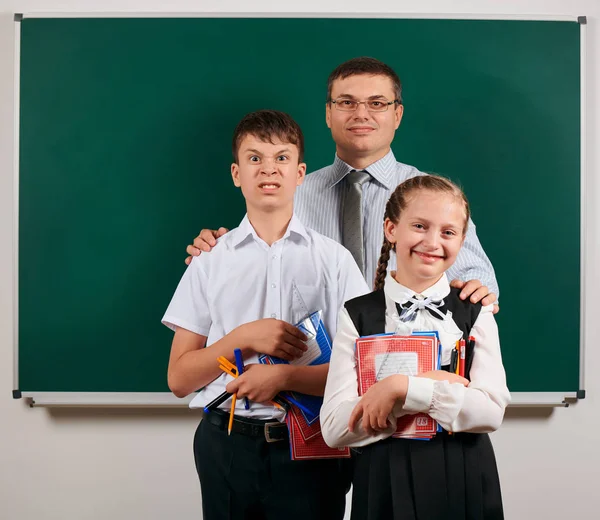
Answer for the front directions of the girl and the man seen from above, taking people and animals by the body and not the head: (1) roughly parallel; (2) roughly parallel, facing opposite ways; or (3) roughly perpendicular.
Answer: roughly parallel

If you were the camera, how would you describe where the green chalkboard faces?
facing the viewer

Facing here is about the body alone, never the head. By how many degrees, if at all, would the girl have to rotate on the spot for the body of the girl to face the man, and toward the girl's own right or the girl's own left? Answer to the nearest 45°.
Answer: approximately 180°

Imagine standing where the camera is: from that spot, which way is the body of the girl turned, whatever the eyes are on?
toward the camera

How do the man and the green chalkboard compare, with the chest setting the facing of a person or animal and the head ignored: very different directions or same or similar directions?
same or similar directions

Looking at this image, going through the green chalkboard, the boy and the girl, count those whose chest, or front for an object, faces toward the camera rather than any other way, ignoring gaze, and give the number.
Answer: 3

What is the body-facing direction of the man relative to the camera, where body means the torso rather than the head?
toward the camera

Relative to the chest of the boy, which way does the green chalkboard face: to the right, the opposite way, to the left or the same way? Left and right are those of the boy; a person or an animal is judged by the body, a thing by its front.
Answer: the same way

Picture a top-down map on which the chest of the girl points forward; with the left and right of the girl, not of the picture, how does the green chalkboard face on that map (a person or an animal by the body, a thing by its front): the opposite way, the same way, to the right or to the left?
the same way

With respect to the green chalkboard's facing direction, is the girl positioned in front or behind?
in front

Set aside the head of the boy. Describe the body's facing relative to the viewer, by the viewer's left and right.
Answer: facing the viewer

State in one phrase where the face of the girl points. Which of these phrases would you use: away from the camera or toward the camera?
toward the camera

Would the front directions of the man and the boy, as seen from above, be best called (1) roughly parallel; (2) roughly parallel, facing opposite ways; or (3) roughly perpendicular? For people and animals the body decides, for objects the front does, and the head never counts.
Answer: roughly parallel

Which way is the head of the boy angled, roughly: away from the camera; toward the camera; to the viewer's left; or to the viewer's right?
toward the camera
